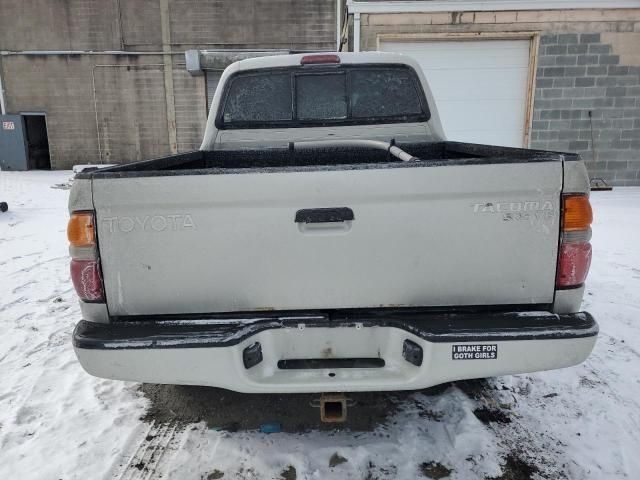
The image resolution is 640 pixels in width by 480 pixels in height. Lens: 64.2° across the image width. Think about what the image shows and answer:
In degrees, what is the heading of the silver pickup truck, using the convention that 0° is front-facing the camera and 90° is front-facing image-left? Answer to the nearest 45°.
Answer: approximately 180°
